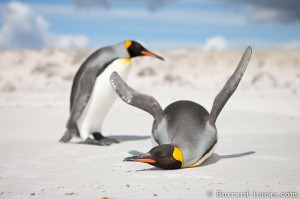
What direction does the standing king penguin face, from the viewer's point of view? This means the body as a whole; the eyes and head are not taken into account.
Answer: to the viewer's right

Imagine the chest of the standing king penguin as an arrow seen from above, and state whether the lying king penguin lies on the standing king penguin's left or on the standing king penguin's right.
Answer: on the standing king penguin's right
